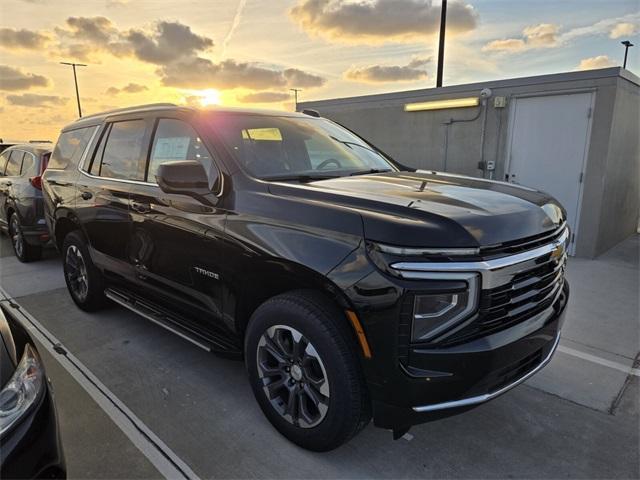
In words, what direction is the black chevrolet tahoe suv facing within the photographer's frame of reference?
facing the viewer and to the right of the viewer

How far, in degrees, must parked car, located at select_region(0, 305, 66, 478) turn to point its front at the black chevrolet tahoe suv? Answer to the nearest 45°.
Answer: approximately 90° to its left

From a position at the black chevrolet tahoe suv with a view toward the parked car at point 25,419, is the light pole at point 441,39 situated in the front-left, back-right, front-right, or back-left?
back-right

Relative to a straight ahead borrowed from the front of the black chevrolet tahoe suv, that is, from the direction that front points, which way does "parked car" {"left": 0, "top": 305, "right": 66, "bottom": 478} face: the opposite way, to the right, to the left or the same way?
the same way

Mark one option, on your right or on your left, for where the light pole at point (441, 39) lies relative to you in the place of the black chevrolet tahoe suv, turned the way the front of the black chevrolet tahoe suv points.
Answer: on your left

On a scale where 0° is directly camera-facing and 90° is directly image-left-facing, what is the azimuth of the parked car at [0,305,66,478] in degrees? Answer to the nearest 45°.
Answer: approximately 0°

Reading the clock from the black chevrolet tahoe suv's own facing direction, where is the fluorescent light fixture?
The fluorescent light fixture is roughly at 8 o'clock from the black chevrolet tahoe suv.

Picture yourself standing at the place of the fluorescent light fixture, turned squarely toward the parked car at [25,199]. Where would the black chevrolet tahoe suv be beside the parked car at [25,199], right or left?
left

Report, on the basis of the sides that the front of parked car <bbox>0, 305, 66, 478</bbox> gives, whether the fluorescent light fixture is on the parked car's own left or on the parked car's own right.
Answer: on the parked car's own left

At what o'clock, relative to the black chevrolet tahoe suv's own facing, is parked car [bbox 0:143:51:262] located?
The parked car is roughly at 6 o'clock from the black chevrolet tahoe suv.

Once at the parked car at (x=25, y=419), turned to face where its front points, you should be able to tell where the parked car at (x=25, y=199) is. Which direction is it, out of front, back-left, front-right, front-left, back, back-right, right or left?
back

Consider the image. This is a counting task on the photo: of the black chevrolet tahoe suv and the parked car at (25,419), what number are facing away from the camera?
0
